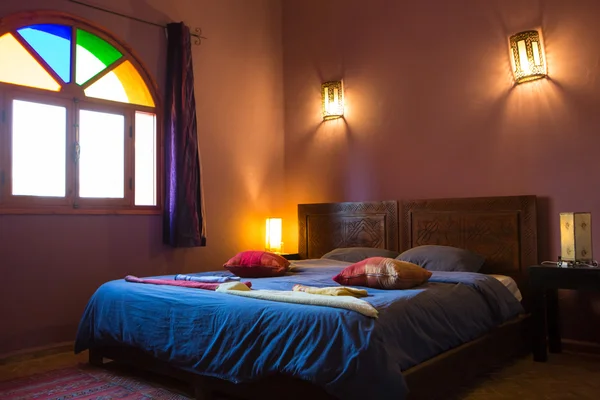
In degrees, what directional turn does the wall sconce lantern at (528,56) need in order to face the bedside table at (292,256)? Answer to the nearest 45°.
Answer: approximately 45° to its right

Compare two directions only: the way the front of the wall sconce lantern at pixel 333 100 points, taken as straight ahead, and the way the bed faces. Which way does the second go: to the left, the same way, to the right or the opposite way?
the same way

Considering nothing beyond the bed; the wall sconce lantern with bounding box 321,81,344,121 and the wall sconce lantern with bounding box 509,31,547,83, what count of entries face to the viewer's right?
0

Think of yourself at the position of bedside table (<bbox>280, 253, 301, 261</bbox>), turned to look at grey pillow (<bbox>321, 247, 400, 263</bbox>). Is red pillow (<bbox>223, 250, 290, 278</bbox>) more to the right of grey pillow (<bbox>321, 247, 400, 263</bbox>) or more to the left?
right

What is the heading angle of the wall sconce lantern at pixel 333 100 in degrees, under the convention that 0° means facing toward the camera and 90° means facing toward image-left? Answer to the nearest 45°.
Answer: approximately 45°

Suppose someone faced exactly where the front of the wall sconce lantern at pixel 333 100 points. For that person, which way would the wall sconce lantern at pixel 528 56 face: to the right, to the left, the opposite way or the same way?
the same way

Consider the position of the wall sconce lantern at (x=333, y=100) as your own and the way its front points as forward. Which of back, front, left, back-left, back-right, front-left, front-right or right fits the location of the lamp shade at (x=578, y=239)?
left

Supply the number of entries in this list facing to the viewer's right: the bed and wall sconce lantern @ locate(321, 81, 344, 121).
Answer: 0

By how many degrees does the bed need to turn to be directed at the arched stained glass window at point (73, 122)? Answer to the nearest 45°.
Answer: approximately 90° to its right

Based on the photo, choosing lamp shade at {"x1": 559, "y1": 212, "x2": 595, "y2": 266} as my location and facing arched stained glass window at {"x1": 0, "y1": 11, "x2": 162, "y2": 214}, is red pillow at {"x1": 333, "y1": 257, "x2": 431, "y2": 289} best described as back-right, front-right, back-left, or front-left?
front-left

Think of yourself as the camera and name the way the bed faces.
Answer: facing the viewer and to the left of the viewer

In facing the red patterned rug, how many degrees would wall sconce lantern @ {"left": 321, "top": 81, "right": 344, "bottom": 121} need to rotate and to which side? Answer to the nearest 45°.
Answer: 0° — it already faces it

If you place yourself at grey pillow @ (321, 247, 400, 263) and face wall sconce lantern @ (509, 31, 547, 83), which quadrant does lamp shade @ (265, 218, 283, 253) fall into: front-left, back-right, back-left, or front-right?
back-left
